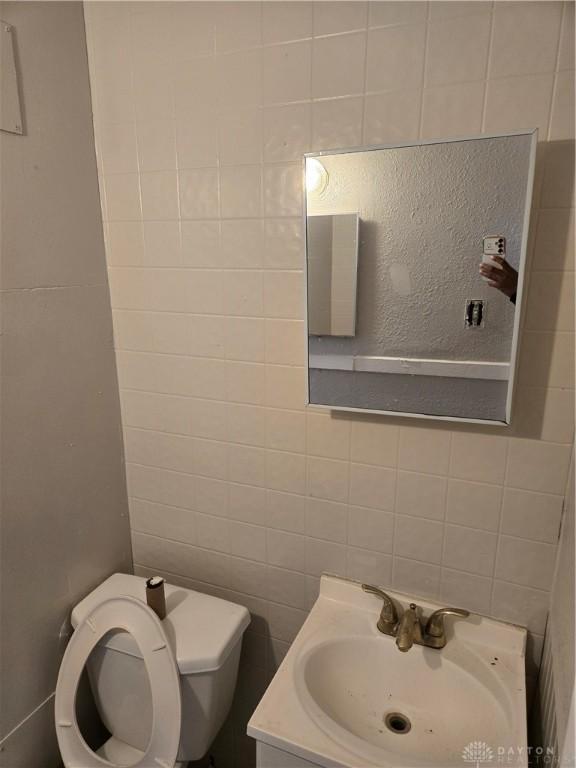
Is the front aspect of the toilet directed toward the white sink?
no

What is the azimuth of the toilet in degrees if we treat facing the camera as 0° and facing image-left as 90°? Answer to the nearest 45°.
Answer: approximately 45°
